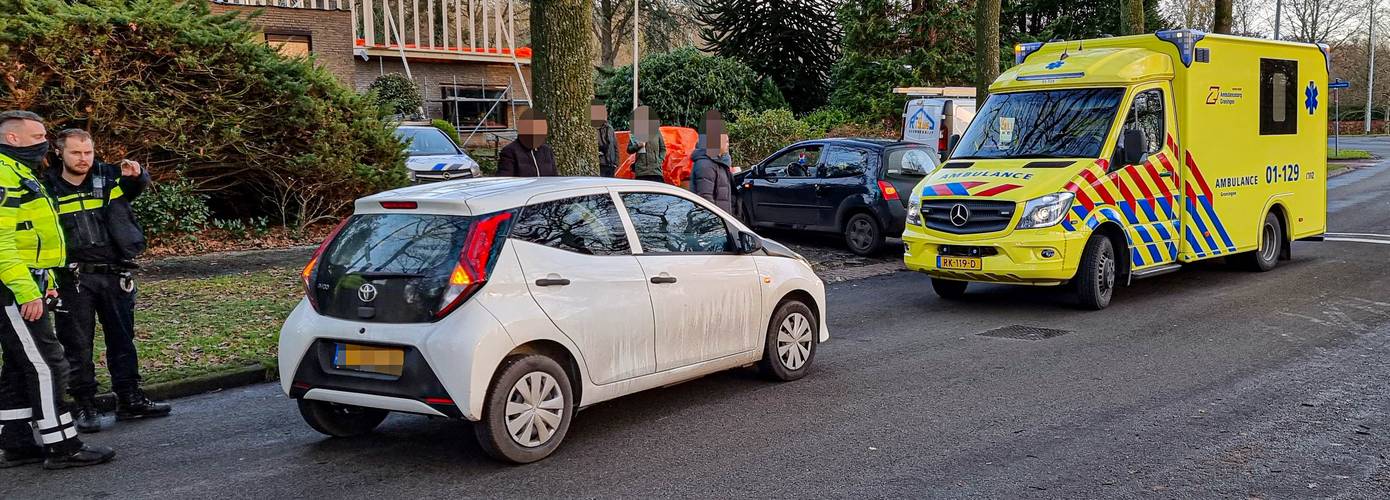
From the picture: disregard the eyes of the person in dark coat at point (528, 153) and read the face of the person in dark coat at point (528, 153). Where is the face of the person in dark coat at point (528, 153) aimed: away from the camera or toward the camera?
toward the camera

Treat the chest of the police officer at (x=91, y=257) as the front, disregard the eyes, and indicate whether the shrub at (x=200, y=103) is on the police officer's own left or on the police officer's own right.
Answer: on the police officer's own left

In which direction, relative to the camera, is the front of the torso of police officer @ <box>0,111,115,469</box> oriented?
to the viewer's right

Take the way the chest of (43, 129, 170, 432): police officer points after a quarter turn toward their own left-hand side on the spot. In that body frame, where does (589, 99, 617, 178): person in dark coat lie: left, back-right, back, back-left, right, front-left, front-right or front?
front

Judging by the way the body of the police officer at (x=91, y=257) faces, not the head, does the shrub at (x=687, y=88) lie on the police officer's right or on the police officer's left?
on the police officer's left

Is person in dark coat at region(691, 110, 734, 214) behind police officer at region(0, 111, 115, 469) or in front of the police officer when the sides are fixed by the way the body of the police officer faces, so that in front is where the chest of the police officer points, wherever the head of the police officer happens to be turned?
in front

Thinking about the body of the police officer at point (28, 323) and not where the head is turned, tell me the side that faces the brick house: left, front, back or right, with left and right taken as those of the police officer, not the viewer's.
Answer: left

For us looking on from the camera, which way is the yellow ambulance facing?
facing the viewer and to the left of the viewer

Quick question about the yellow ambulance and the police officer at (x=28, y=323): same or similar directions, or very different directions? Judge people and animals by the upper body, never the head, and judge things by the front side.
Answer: very different directions

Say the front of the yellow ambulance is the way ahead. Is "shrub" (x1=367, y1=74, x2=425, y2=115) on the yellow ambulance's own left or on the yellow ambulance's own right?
on the yellow ambulance's own right

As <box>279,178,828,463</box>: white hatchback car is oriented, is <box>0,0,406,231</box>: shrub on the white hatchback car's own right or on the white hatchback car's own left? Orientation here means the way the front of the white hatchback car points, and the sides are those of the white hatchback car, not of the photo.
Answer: on the white hatchback car's own left

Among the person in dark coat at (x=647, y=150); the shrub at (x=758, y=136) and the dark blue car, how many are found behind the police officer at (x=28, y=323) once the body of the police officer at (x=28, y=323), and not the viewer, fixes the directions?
0

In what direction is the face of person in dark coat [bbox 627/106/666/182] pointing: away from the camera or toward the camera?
toward the camera

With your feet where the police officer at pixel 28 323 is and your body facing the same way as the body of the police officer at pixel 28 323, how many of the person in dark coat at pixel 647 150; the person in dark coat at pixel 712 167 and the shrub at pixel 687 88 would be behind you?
0

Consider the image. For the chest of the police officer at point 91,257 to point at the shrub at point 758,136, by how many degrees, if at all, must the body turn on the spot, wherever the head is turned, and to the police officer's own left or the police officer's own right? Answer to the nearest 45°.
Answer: approximately 90° to the police officer's own left

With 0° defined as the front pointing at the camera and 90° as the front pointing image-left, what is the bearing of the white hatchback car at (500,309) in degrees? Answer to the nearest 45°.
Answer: approximately 225°
